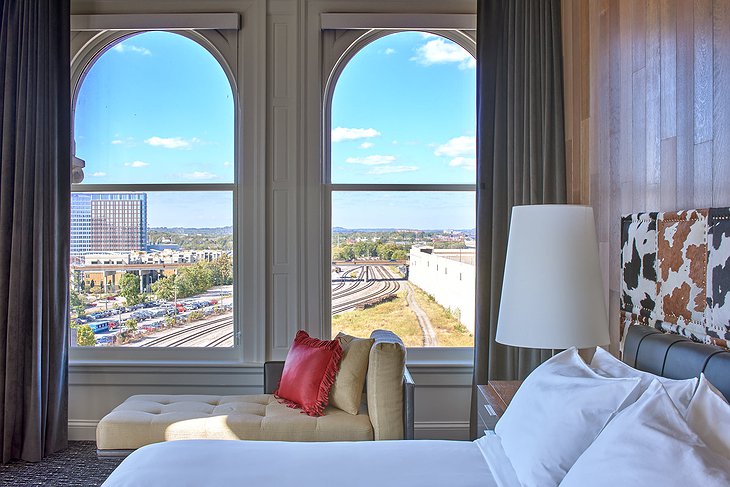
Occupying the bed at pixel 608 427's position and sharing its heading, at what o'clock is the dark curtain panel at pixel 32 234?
The dark curtain panel is roughly at 1 o'clock from the bed.

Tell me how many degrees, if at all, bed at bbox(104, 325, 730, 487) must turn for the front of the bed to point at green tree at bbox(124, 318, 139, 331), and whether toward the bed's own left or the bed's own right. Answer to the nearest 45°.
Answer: approximately 45° to the bed's own right

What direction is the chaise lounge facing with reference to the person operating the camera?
facing to the left of the viewer

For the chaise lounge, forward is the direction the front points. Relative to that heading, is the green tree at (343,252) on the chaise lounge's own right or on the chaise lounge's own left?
on the chaise lounge's own right

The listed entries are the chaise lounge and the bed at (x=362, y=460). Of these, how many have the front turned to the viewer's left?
2

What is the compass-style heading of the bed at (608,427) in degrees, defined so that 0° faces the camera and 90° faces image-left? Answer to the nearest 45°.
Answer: approximately 90°

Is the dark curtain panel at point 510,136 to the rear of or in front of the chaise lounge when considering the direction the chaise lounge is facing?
to the rear

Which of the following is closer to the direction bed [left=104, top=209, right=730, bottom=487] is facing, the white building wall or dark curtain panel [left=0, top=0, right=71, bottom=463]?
the dark curtain panel

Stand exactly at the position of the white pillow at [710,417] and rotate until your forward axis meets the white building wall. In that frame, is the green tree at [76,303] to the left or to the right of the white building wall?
left

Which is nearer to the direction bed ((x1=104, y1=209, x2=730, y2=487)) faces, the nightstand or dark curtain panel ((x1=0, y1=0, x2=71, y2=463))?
the dark curtain panel

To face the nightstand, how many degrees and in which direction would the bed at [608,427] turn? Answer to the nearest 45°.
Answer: approximately 90° to its right

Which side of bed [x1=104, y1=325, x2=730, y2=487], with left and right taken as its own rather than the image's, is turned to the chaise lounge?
right
